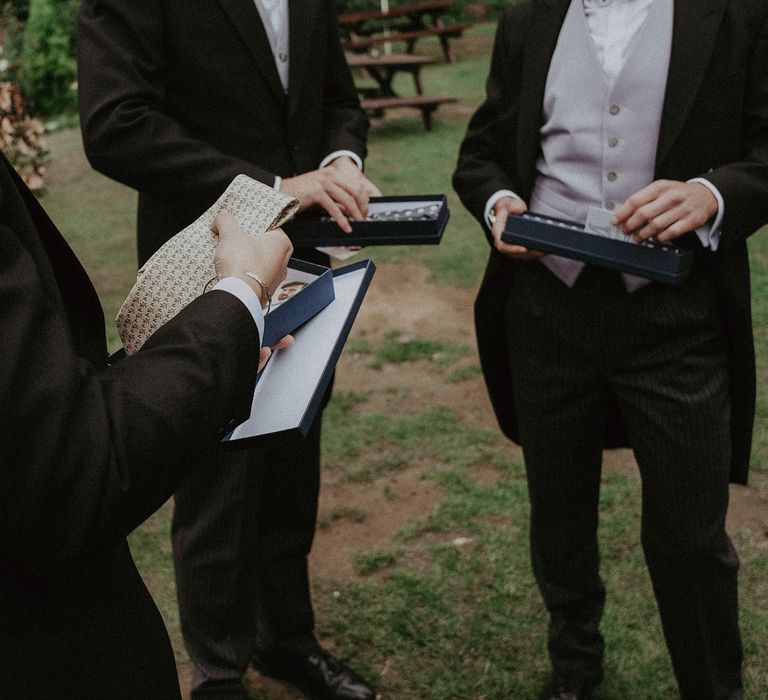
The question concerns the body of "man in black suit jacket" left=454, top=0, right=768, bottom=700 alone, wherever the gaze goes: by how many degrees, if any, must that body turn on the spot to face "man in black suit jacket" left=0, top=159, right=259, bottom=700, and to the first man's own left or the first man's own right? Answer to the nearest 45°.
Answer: approximately 45° to the first man's own right

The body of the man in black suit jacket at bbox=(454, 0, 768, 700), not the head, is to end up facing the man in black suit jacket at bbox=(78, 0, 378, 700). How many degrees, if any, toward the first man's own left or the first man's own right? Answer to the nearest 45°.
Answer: approximately 90° to the first man's own right

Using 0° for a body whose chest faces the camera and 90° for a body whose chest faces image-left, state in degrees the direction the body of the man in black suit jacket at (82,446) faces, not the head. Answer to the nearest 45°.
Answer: approximately 270°

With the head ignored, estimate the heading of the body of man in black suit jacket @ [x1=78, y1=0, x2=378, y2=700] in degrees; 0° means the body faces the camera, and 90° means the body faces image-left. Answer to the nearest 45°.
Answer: approximately 315°

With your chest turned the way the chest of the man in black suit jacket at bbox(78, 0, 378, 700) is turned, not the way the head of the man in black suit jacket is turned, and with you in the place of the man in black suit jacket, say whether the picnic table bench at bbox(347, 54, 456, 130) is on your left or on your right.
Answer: on your left

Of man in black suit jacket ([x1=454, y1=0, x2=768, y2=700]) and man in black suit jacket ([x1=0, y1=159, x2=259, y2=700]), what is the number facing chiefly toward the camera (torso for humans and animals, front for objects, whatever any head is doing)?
1

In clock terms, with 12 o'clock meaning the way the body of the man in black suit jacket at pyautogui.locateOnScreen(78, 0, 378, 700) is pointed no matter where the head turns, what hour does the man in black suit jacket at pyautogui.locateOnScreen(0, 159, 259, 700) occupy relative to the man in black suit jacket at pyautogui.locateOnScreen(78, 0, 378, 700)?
the man in black suit jacket at pyautogui.locateOnScreen(0, 159, 259, 700) is roughly at 2 o'clock from the man in black suit jacket at pyautogui.locateOnScreen(78, 0, 378, 700).

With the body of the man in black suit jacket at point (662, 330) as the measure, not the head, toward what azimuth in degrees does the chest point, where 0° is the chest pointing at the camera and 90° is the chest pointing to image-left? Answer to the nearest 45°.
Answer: approximately 0°
